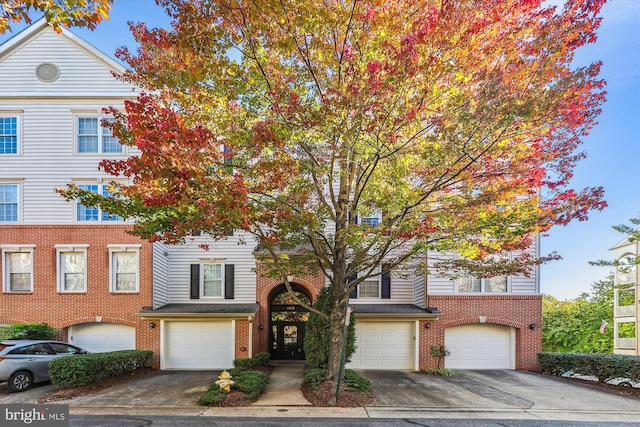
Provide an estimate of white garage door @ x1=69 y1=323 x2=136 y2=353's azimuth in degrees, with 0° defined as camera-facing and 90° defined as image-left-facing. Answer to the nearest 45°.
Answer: approximately 0°
